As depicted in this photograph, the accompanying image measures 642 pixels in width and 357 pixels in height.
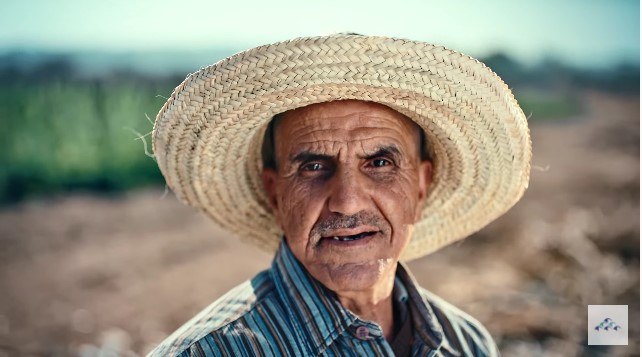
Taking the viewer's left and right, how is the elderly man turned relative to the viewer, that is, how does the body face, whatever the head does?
facing the viewer and to the right of the viewer
